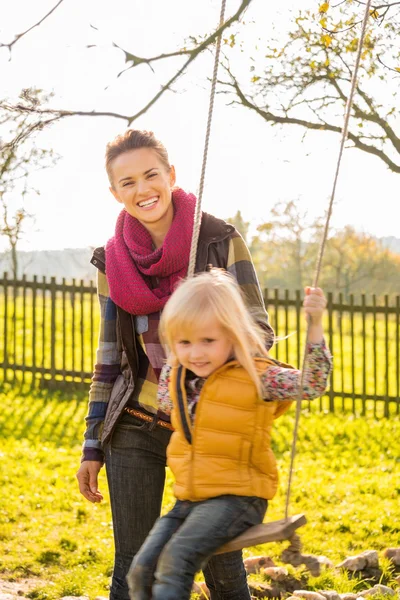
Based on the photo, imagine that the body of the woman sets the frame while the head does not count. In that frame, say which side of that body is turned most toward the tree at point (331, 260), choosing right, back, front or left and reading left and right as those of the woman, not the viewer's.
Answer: back

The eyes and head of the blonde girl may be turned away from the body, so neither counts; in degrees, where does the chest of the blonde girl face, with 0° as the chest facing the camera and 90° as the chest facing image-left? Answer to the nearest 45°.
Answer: approximately 45°

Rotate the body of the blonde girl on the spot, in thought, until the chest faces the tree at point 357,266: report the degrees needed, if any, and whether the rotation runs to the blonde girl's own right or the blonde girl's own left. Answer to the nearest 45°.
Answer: approximately 135° to the blonde girl's own right

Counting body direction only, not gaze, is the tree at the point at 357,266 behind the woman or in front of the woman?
behind

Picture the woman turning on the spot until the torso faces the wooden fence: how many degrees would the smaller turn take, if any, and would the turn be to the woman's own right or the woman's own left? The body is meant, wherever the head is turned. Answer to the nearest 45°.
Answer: approximately 180°

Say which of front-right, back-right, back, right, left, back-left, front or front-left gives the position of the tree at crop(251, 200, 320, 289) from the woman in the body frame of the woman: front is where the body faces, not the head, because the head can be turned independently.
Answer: back

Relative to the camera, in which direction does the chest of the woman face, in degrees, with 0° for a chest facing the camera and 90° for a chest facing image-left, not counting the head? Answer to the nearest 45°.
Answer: approximately 0°

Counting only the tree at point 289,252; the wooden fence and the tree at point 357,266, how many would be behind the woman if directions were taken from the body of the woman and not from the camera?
3

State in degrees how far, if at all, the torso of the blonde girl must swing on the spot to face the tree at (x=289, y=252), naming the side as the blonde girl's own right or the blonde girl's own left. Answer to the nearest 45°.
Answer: approximately 135° to the blonde girl's own right
